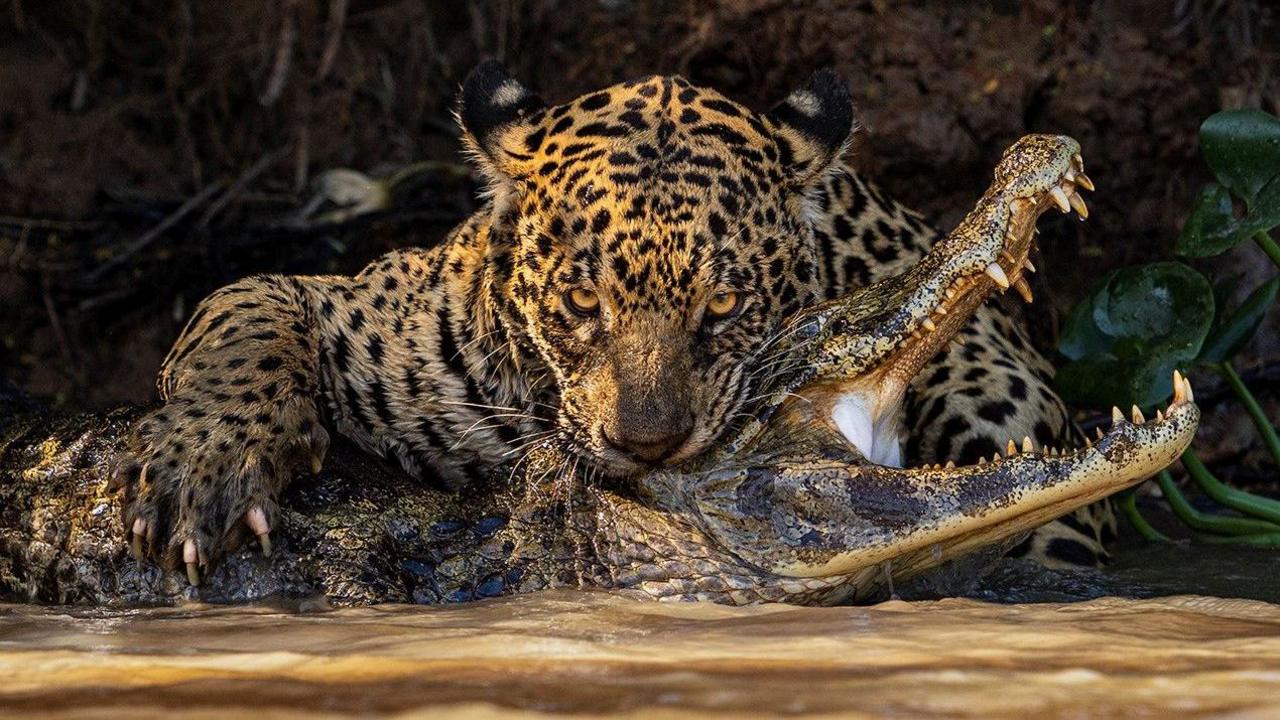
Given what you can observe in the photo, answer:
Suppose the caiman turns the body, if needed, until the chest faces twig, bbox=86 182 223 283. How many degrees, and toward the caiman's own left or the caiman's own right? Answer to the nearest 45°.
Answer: approximately 135° to the caiman's own left

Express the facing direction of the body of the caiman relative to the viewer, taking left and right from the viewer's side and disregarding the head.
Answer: facing to the right of the viewer

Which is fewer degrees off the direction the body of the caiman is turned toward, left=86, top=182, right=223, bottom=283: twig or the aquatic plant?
the aquatic plant

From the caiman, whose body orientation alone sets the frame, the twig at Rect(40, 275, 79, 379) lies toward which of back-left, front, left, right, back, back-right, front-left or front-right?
back-left

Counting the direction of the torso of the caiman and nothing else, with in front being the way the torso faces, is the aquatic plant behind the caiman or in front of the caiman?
in front

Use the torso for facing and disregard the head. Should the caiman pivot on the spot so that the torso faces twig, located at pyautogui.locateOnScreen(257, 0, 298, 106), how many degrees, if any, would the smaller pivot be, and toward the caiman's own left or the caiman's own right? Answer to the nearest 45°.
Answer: approximately 135° to the caiman's own left
